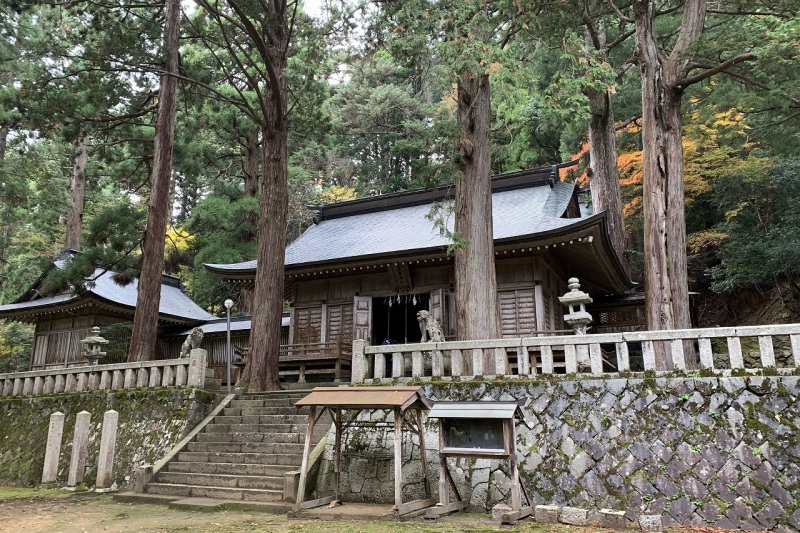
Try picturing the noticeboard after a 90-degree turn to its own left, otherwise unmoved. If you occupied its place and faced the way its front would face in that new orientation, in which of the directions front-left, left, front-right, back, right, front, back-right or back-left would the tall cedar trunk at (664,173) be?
front-left

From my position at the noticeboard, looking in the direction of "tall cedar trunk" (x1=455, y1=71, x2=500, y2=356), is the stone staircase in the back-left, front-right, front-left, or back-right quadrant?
front-left

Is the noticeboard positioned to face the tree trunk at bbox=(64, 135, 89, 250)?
no

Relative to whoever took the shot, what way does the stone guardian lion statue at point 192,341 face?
facing to the right of the viewer

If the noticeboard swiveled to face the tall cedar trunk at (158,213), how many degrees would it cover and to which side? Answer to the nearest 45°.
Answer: approximately 135° to its right

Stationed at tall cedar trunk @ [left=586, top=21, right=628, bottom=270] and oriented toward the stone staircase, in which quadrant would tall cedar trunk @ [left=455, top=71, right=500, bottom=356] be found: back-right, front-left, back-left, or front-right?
front-left

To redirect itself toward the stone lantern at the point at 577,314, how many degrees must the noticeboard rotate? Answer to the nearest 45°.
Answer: approximately 135° to its left

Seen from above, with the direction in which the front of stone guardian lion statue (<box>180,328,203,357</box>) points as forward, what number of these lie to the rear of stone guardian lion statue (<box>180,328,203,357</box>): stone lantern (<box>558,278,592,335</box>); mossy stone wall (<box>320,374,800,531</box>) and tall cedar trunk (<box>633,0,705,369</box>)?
0

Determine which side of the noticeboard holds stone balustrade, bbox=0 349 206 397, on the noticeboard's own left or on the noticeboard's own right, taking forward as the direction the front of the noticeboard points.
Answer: on the noticeboard's own right

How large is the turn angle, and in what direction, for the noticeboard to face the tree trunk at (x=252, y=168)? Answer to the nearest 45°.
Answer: approximately 135° to its right

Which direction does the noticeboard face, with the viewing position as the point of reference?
facing the viewer
